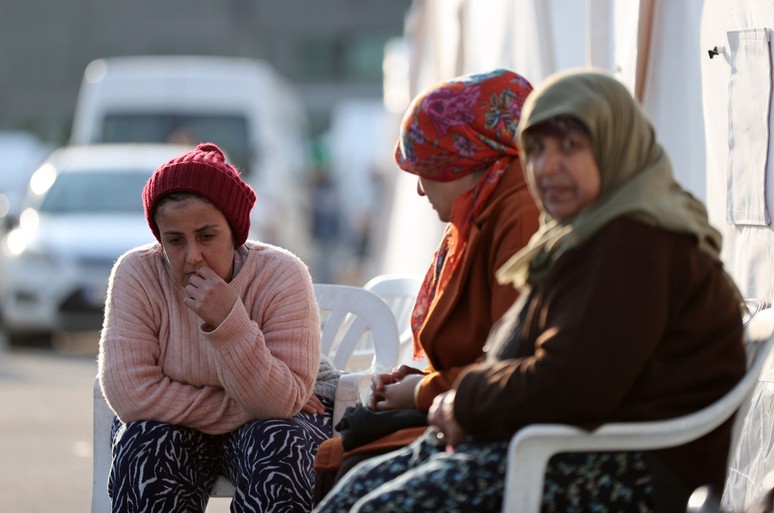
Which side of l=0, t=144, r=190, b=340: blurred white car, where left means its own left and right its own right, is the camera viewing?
front

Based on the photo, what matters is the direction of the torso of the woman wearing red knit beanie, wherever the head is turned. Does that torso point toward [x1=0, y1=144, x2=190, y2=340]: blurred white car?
no

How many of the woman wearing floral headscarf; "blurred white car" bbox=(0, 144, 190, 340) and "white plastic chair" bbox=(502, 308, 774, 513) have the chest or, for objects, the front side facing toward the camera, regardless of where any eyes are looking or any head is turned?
1

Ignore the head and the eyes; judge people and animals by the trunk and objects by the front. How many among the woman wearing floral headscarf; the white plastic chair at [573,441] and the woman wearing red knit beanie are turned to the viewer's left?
2

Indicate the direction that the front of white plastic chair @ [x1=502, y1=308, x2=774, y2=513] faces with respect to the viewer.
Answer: facing to the left of the viewer

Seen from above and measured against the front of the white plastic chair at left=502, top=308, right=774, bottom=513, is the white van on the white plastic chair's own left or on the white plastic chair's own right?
on the white plastic chair's own right

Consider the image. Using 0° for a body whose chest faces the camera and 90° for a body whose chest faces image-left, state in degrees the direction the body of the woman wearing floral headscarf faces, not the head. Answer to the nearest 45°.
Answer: approximately 90°

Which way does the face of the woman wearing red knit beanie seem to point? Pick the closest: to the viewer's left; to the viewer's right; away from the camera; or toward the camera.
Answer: toward the camera

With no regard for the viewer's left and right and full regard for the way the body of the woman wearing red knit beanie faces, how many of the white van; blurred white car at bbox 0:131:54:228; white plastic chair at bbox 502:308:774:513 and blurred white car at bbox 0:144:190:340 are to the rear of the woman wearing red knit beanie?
3

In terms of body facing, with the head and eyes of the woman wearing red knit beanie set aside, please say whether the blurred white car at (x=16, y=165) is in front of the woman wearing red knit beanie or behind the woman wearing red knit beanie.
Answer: behind

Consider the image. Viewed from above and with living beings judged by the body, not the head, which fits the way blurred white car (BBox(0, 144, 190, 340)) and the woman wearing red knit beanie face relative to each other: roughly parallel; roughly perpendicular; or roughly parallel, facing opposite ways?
roughly parallel

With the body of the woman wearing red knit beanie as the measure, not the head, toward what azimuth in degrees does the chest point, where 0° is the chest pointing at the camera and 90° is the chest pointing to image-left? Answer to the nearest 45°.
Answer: approximately 0°

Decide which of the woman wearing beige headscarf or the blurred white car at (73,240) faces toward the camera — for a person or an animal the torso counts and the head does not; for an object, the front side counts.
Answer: the blurred white car

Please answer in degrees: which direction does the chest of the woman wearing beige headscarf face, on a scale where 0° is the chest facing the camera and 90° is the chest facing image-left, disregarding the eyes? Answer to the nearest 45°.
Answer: approximately 90°

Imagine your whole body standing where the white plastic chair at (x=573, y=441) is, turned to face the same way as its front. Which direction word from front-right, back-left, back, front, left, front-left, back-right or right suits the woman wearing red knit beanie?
front-right

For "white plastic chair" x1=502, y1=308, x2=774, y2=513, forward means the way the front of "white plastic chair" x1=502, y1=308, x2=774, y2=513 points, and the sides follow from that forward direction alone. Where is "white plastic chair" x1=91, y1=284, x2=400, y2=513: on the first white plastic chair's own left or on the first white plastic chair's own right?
on the first white plastic chair's own right
